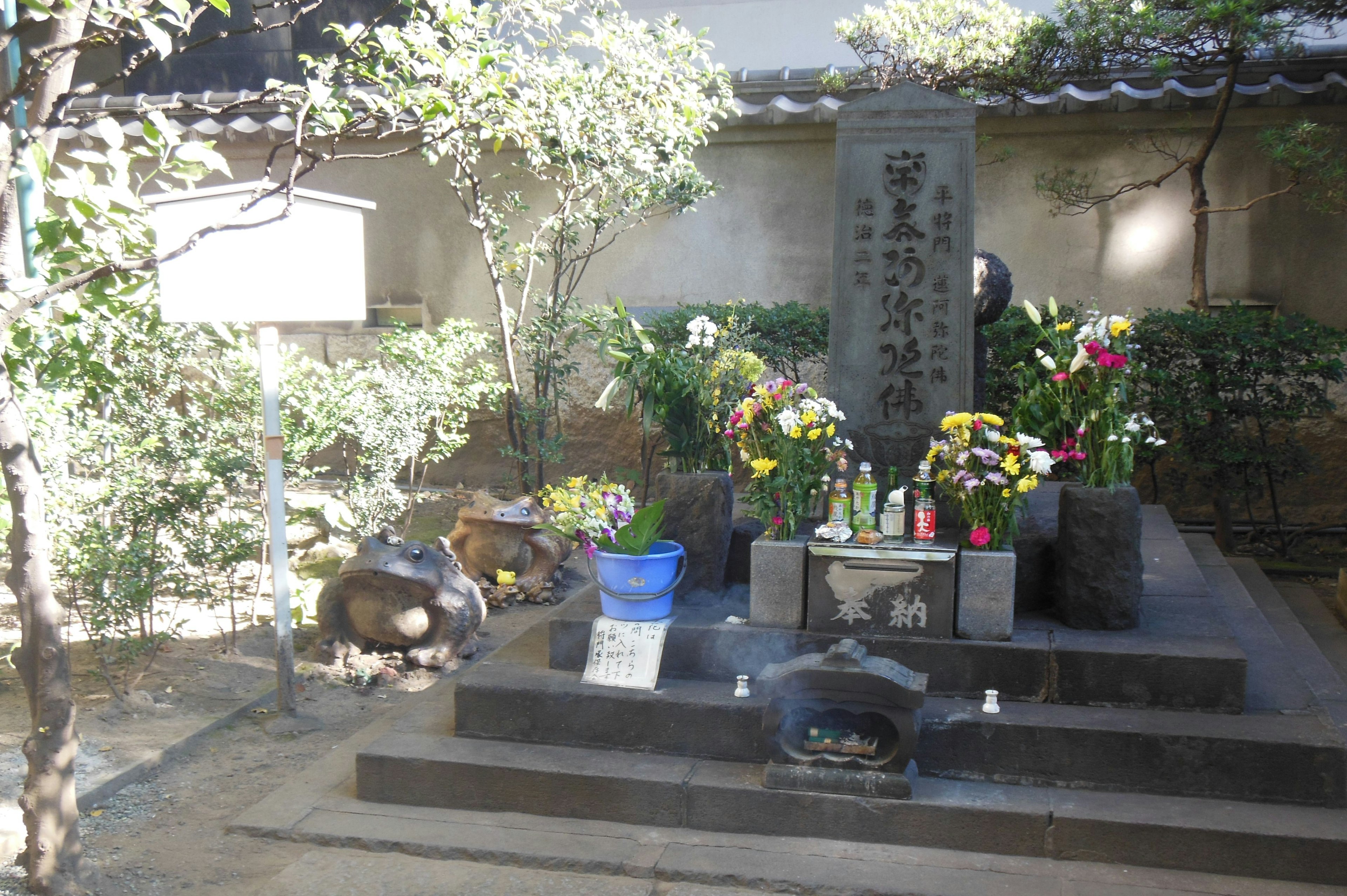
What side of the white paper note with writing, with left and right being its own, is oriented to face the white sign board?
right

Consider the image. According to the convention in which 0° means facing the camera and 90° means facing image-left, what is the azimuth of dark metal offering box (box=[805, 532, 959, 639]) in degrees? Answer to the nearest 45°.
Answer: approximately 0°

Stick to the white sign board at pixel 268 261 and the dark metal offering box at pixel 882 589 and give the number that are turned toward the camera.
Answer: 2

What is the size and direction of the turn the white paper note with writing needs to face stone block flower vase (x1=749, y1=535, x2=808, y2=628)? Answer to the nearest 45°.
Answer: approximately 90° to its left

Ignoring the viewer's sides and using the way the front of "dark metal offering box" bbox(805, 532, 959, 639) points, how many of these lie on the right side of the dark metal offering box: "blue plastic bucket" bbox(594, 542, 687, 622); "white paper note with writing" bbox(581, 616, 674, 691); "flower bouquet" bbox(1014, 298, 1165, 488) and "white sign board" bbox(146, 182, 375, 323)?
3

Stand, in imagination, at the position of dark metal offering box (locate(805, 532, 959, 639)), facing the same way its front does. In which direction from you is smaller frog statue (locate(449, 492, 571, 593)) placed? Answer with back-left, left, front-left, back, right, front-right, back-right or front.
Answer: back-right

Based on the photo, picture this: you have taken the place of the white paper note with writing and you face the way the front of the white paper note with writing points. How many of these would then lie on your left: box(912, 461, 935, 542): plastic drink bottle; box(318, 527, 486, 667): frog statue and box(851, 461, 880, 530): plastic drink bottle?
2
